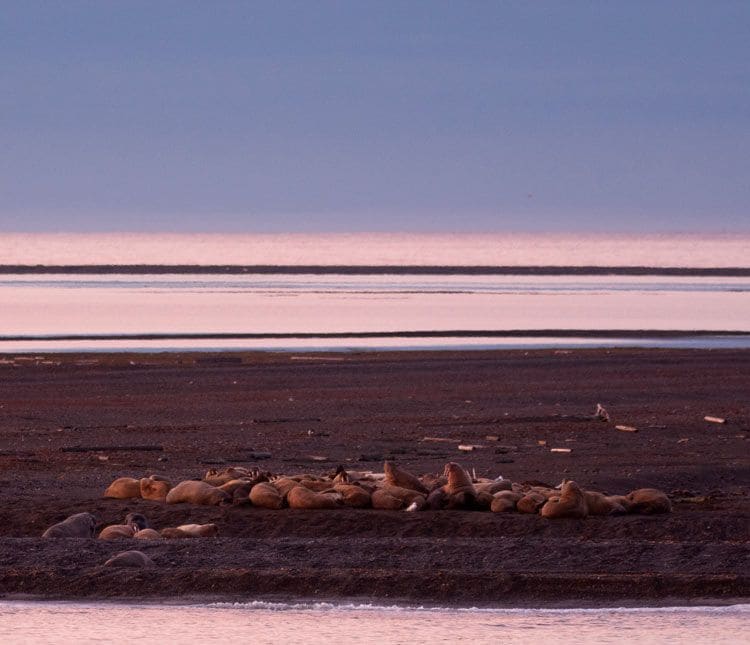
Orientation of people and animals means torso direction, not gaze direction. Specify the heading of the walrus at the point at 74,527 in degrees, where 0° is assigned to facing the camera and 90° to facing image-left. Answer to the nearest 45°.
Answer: approximately 270°

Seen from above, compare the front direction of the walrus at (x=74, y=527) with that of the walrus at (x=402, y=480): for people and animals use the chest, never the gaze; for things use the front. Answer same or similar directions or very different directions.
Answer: very different directions

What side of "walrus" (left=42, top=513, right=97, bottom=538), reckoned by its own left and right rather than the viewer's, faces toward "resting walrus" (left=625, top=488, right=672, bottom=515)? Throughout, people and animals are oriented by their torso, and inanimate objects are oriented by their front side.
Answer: front

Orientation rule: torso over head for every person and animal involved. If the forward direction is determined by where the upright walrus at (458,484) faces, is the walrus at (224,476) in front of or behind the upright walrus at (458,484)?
in front

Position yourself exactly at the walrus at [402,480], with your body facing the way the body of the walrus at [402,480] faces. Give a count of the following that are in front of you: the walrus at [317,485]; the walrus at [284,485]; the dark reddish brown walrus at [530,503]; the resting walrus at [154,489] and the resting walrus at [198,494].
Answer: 4

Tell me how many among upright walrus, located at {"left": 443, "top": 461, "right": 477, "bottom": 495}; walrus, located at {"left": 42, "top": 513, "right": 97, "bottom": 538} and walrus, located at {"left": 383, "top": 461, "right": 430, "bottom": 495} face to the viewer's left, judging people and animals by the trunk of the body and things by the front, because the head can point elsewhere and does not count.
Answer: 2

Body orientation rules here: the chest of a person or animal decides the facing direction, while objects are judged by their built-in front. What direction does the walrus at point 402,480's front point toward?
to the viewer's left

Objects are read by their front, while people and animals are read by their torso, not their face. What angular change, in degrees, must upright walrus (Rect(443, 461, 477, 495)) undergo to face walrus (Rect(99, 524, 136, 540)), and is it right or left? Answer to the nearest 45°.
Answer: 0° — it already faces it

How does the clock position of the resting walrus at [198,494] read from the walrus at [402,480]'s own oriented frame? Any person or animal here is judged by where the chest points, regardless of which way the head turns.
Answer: The resting walrus is roughly at 12 o'clock from the walrus.

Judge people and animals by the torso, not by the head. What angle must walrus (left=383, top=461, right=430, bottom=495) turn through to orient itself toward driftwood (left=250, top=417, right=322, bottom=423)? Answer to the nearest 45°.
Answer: approximately 90° to its right

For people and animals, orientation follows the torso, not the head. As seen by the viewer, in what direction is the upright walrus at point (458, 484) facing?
to the viewer's left
